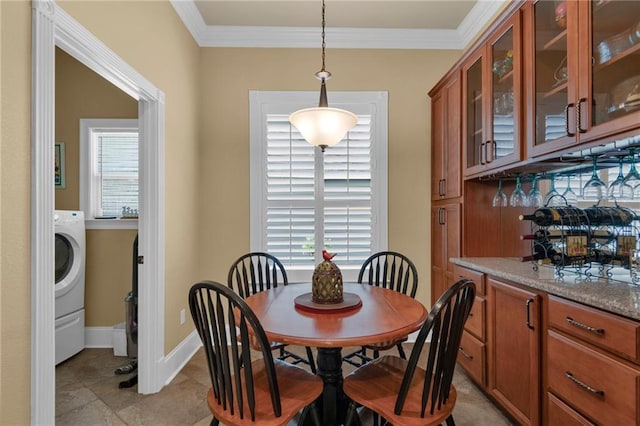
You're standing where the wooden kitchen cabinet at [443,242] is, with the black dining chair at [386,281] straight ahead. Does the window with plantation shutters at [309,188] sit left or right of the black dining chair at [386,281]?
right

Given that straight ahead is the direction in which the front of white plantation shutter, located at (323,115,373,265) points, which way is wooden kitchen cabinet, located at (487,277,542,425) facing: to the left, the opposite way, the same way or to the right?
to the right

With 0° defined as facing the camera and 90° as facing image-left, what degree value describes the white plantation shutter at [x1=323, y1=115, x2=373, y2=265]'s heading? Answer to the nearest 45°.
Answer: approximately 0°

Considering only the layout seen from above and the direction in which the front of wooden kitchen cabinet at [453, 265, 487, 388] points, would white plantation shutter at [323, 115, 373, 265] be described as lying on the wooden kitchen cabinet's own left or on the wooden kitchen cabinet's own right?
on the wooden kitchen cabinet's own right

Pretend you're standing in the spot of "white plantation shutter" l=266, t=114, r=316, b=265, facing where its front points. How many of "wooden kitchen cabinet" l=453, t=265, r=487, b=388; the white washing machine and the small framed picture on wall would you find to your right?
2

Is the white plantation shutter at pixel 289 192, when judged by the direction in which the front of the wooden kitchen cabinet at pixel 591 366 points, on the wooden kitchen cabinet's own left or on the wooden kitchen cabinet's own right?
on the wooden kitchen cabinet's own right

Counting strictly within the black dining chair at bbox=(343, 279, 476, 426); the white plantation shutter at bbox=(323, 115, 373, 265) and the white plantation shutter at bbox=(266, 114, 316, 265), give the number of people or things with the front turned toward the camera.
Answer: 2

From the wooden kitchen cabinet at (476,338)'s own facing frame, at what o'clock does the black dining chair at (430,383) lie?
The black dining chair is roughly at 11 o'clock from the wooden kitchen cabinet.

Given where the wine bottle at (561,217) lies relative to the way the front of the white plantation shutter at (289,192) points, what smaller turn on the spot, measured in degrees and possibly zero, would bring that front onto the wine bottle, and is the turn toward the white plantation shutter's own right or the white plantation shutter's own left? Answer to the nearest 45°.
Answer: approximately 45° to the white plantation shutter's own left
